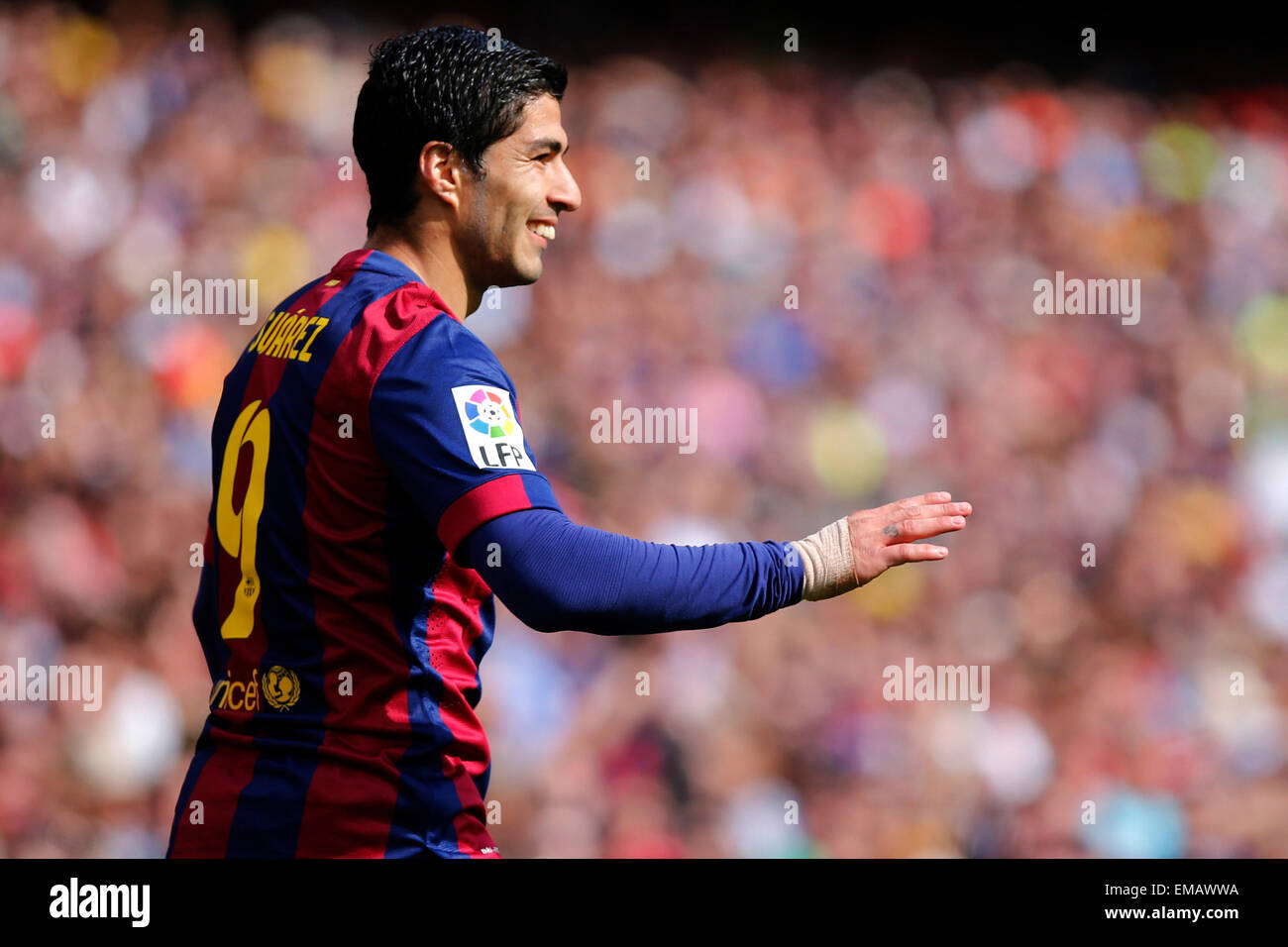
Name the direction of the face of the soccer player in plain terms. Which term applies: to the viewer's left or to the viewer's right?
to the viewer's right

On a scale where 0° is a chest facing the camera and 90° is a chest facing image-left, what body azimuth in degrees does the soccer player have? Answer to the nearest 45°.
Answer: approximately 225°
